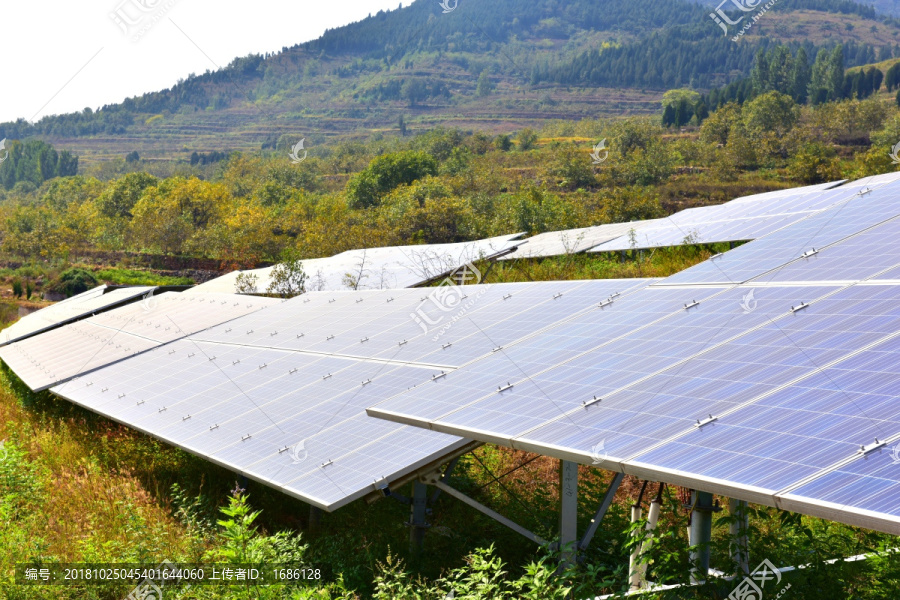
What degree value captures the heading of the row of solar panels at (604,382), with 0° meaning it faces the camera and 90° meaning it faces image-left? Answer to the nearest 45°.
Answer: approximately 45°

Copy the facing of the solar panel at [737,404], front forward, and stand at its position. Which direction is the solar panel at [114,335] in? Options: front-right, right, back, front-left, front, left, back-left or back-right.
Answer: right

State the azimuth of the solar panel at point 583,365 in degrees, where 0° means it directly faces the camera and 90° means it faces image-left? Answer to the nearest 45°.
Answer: approximately 45°

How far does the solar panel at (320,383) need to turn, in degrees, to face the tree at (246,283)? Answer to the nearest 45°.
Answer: approximately 135° to its right

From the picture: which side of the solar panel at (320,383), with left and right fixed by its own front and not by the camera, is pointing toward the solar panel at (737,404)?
left

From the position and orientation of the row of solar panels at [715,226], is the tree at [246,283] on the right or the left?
on its right
